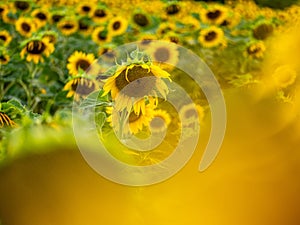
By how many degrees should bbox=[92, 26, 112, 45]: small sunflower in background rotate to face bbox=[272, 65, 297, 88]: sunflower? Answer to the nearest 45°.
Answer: approximately 45° to its left

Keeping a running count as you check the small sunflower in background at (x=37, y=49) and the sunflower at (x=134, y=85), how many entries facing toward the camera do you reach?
2

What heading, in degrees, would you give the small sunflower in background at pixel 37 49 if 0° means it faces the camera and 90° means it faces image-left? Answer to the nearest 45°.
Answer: approximately 0°

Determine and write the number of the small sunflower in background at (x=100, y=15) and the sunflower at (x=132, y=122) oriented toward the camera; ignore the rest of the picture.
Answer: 2

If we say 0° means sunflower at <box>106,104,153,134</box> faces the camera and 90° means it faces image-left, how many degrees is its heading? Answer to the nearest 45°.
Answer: approximately 0°

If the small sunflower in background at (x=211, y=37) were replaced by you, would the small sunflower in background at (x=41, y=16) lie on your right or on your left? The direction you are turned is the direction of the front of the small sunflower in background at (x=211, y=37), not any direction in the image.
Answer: on your right

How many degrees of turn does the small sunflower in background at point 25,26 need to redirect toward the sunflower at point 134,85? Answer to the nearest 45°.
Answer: approximately 45° to its left
